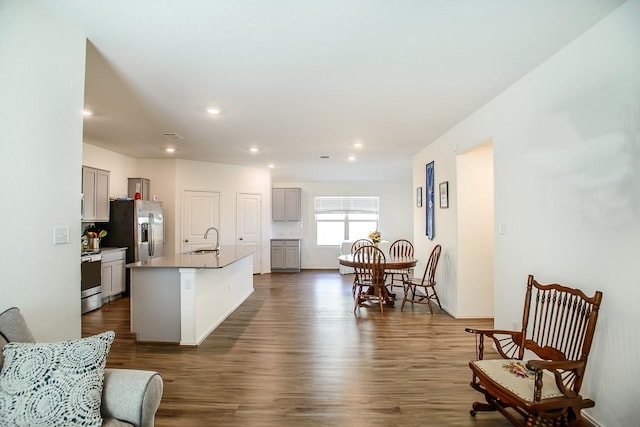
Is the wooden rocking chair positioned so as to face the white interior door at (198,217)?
no

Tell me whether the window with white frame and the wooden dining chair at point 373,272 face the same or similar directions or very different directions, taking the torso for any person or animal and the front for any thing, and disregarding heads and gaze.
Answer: very different directions

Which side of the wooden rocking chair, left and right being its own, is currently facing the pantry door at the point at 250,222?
right

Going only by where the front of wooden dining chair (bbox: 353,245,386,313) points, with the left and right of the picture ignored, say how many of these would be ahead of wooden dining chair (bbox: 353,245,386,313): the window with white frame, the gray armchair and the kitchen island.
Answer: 1

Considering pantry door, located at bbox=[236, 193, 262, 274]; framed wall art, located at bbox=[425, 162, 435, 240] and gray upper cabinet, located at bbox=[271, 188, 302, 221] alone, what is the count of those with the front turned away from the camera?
0

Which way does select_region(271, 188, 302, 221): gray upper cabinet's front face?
toward the camera

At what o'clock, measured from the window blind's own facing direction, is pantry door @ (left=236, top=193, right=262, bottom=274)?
The pantry door is roughly at 2 o'clock from the window blind.

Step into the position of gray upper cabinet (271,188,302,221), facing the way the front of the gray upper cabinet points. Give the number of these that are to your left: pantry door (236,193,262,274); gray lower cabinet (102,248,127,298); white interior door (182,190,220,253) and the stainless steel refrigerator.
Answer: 0

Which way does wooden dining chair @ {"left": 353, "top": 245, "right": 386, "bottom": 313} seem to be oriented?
away from the camera

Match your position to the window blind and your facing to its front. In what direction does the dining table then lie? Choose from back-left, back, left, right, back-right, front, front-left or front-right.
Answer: front

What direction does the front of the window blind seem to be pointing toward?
toward the camera

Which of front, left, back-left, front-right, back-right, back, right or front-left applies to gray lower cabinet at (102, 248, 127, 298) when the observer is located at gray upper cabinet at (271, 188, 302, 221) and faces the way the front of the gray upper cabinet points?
front-right

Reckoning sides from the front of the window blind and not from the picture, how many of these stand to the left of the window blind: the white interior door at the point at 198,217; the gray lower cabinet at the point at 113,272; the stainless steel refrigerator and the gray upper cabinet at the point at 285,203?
0

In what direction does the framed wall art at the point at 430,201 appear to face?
to the viewer's left

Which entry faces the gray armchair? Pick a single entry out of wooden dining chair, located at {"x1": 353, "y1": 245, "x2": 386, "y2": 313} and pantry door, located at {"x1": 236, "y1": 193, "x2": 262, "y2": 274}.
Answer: the pantry door

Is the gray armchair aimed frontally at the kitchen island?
no
